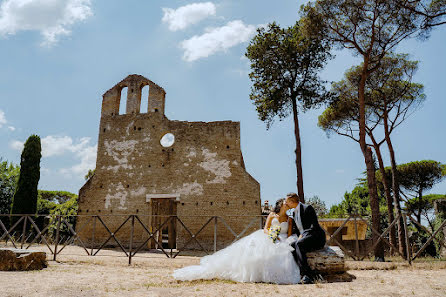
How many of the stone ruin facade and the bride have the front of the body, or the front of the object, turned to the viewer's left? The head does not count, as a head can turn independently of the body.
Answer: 0

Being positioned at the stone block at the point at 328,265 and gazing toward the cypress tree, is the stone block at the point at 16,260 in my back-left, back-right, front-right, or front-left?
front-left

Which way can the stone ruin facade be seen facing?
toward the camera

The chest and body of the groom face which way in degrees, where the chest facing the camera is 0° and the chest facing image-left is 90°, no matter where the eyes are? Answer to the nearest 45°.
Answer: approximately 45°

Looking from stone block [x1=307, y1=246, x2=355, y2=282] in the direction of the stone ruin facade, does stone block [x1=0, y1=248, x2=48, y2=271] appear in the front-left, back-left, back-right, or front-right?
front-left

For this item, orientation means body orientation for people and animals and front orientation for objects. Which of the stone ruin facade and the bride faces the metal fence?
the stone ruin facade

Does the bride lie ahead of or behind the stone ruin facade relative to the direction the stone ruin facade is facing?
ahead

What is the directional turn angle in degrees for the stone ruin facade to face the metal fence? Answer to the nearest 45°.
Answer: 0° — it already faces it

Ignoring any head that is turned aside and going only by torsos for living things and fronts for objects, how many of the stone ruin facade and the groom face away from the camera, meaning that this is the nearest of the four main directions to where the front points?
0

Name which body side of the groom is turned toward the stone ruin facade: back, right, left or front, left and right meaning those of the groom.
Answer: right

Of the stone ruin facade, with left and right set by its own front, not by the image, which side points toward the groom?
front

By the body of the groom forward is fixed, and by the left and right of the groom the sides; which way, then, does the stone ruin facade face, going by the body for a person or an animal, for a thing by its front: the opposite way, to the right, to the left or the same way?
to the left
